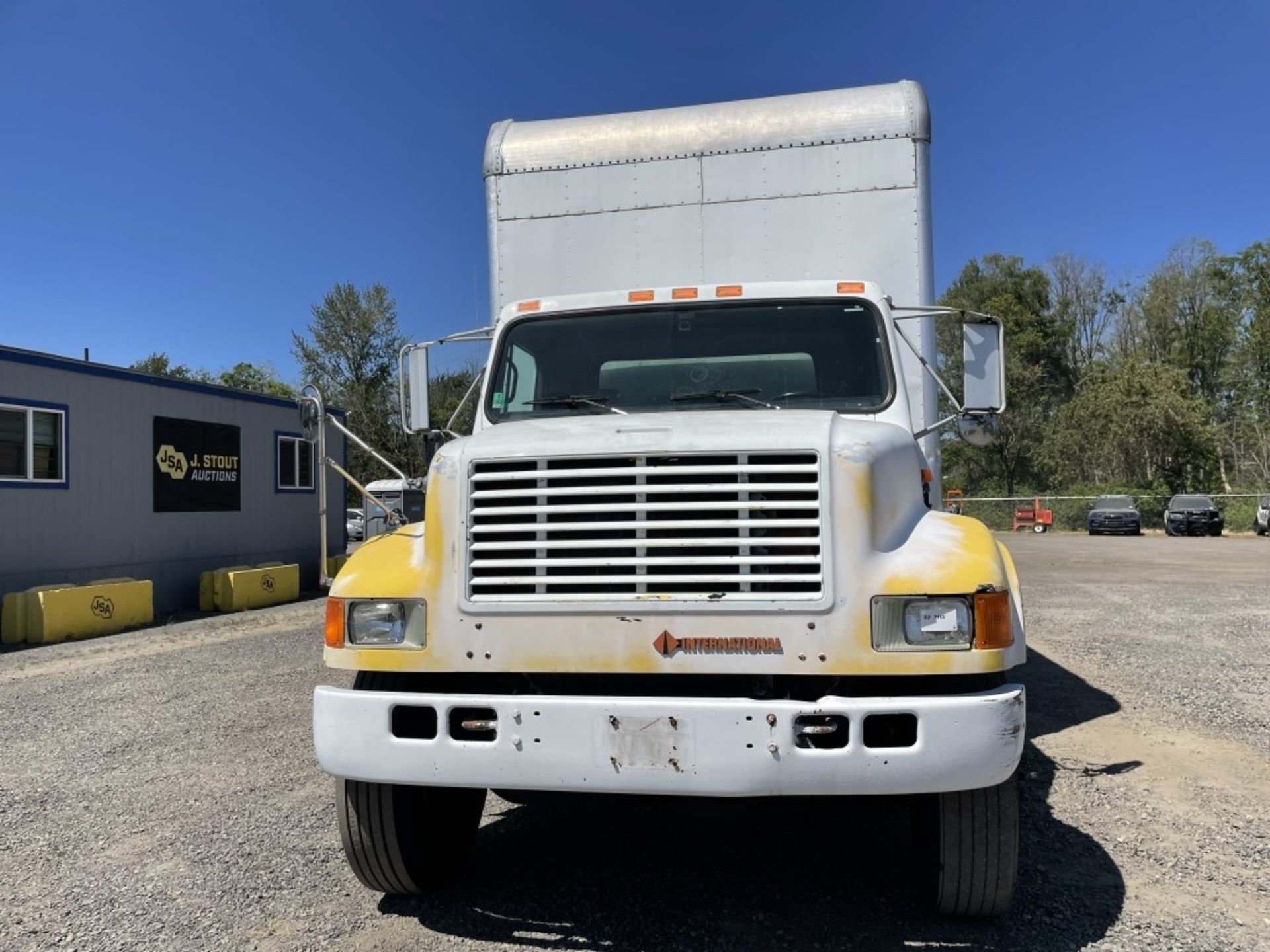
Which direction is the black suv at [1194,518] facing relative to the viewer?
toward the camera

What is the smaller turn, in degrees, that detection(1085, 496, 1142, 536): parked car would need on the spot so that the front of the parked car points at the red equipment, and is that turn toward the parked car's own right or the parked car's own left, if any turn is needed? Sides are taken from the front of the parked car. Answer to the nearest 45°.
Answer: approximately 135° to the parked car's own right

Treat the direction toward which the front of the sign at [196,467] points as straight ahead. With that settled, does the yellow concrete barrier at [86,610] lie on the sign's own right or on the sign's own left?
on the sign's own right

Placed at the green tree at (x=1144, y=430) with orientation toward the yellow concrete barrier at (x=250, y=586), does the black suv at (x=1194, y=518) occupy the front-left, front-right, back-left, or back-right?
front-left

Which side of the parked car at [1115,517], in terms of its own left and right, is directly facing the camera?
front

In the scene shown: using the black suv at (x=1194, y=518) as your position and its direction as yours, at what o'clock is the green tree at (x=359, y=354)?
The green tree is roughly at 2 o'clock from the black suv.

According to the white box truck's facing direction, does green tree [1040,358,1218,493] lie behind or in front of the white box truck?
behind

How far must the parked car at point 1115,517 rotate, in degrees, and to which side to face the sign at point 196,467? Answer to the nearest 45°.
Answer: approximately 45° to its right

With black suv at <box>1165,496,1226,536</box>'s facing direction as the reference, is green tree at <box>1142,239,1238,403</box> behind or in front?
behind

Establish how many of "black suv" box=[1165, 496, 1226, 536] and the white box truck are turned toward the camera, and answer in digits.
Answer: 2

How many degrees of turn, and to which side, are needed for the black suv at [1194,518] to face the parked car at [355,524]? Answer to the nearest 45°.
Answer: approximately 45° to its right

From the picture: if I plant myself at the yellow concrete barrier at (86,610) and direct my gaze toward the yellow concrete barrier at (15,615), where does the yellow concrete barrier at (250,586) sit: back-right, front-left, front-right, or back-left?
back-right

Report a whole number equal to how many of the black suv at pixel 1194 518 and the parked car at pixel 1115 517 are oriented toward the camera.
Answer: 2

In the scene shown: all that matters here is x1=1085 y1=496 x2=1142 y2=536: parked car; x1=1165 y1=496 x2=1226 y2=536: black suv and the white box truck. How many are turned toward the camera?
3
